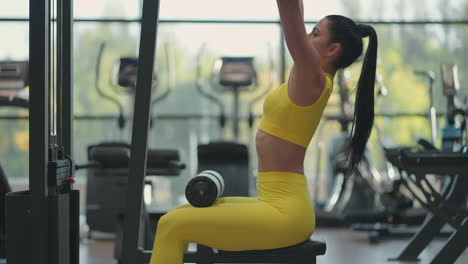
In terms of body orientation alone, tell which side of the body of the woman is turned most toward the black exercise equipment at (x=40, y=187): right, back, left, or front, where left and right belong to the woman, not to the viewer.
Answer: front

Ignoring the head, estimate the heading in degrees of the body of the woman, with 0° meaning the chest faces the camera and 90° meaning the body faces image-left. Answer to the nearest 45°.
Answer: approximately 90°

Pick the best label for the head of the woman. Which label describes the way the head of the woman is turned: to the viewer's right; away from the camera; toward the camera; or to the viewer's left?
to the viewer's left

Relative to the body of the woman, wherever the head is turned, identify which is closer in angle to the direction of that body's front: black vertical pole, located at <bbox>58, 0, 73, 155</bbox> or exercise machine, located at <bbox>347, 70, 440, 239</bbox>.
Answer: the black vertical pole

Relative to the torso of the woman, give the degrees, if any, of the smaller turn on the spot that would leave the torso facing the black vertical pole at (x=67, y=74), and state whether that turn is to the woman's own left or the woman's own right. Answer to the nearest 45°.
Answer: approximately 45° to the woman's own right

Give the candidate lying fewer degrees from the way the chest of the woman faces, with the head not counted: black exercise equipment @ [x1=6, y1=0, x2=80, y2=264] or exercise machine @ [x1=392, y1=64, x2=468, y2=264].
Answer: the black exercise equipment

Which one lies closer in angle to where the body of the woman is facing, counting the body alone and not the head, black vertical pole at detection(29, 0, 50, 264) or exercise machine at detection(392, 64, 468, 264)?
the black vertical pole

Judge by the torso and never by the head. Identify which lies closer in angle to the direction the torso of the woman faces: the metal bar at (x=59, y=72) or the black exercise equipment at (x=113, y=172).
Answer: the metal bar
